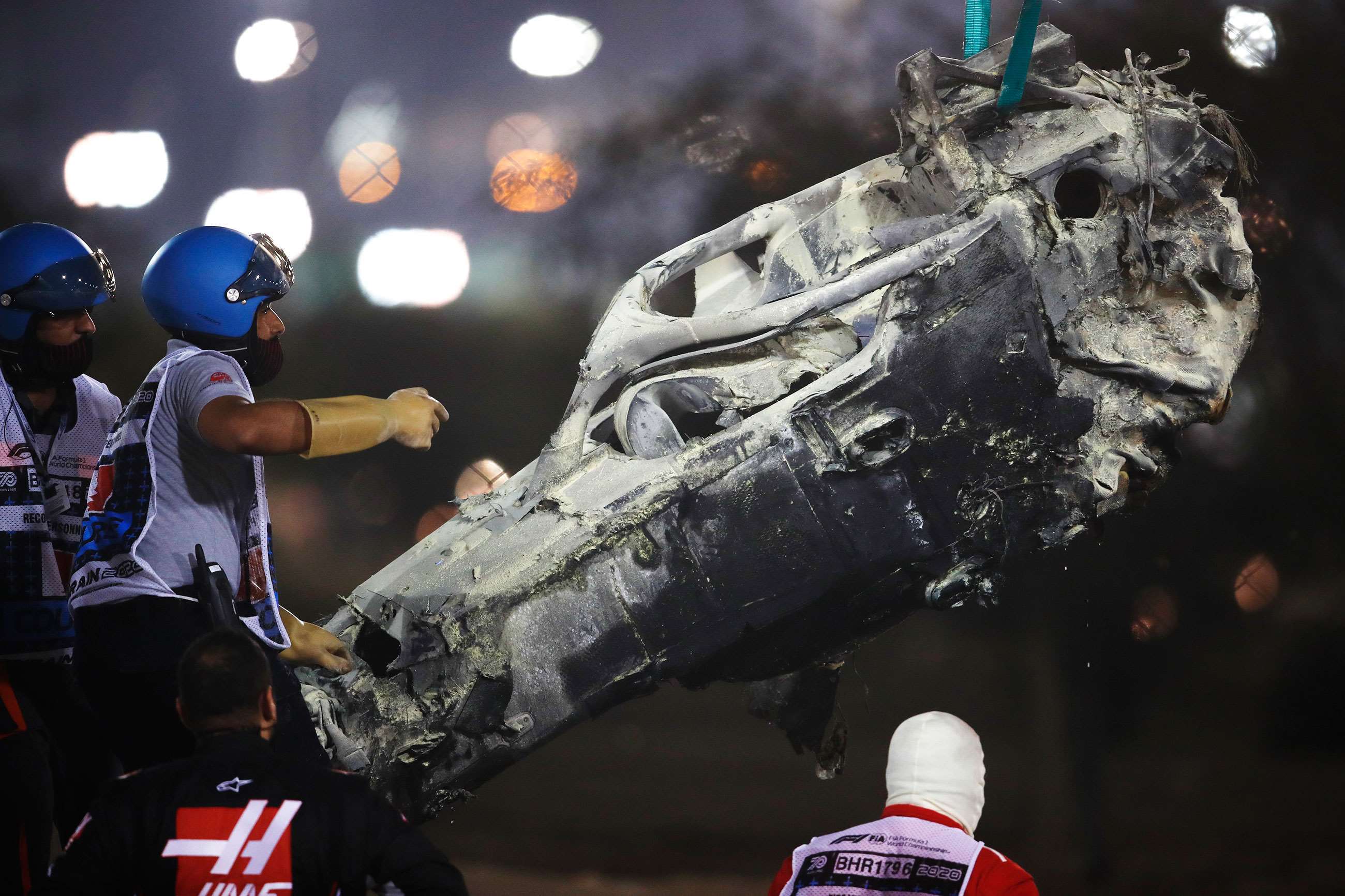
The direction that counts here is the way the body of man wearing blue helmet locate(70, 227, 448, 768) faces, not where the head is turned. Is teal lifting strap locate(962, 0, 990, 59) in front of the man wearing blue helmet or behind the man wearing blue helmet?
in front

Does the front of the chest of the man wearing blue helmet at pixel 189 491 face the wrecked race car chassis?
yes

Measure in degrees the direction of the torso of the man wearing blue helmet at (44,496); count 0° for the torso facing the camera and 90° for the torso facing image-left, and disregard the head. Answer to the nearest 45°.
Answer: approximately 315°

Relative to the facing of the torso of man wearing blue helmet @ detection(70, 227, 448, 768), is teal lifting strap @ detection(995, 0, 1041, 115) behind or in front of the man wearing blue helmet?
in front

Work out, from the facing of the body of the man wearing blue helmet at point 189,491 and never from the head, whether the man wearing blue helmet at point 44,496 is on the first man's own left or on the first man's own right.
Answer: on the first man's own left

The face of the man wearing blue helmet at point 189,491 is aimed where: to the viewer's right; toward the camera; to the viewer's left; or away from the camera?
to the viewer's right

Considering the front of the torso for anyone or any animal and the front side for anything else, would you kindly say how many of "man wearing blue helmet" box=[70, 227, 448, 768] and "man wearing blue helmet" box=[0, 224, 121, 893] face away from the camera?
0

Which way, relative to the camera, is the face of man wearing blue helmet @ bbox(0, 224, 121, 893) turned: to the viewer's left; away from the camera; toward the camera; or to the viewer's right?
to the viewer's right

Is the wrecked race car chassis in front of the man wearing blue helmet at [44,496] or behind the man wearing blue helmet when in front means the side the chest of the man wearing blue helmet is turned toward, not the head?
in front

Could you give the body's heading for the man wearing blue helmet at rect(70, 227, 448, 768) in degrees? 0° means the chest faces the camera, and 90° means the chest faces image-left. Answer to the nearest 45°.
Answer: approximately 270°

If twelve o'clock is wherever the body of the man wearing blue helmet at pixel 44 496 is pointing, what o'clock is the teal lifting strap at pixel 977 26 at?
The teal lifting strap is roughly at 11 o'clock from the man wearing blue helmet.
